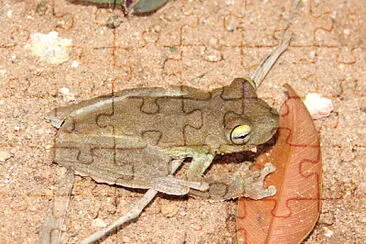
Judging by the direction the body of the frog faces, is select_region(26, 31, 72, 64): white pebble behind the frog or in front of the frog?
behind

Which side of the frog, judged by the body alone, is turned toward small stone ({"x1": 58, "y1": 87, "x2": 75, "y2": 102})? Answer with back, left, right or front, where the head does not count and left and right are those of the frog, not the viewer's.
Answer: back

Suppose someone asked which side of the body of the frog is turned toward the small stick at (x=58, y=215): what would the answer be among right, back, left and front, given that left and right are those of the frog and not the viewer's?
back

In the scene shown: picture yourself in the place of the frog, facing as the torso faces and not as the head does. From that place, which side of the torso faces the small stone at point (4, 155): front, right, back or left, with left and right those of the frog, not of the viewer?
back

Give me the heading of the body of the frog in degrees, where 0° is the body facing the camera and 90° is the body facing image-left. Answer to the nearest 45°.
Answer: approximately 270°
